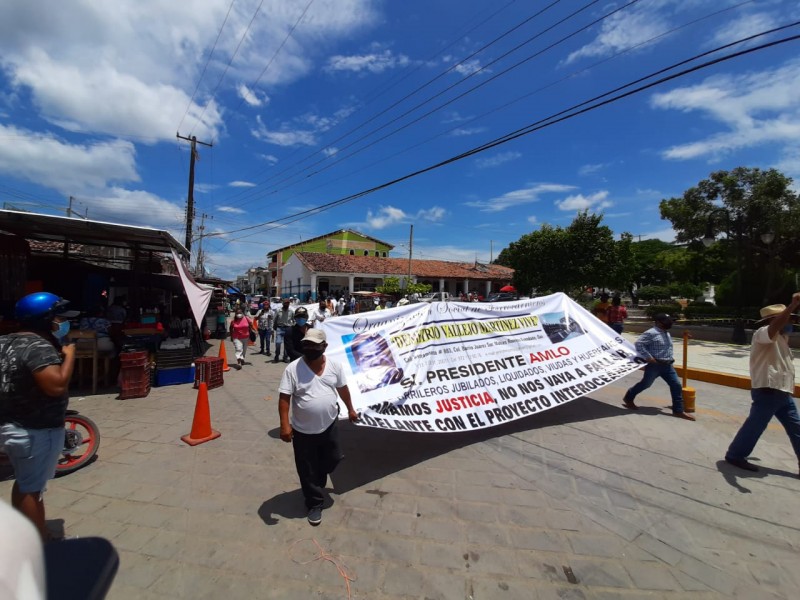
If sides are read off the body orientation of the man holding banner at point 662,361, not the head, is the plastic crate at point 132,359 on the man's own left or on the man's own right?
on the man's own right

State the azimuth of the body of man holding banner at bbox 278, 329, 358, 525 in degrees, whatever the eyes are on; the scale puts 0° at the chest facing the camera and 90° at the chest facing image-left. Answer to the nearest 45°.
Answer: approximately 0°

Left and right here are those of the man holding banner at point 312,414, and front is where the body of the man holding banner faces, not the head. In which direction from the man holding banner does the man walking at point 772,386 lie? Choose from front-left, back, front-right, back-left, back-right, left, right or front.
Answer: left

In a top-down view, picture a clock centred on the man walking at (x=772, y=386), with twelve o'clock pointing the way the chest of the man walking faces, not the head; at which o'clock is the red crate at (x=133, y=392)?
The red crate is roughly at 5 o'clock from the man walking.

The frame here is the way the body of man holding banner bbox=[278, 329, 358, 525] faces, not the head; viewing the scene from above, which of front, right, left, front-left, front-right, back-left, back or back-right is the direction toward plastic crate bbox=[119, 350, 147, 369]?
back-right

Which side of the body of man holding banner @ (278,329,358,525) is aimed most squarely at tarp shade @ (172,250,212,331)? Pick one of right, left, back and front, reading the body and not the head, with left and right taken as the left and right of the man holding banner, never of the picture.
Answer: back

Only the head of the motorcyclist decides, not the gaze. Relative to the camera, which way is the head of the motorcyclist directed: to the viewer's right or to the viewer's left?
to the viewer's right

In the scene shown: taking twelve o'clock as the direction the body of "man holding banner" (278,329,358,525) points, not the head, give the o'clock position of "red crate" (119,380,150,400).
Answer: The red crate is roughly at 5 o'clock from the man holding banner.
